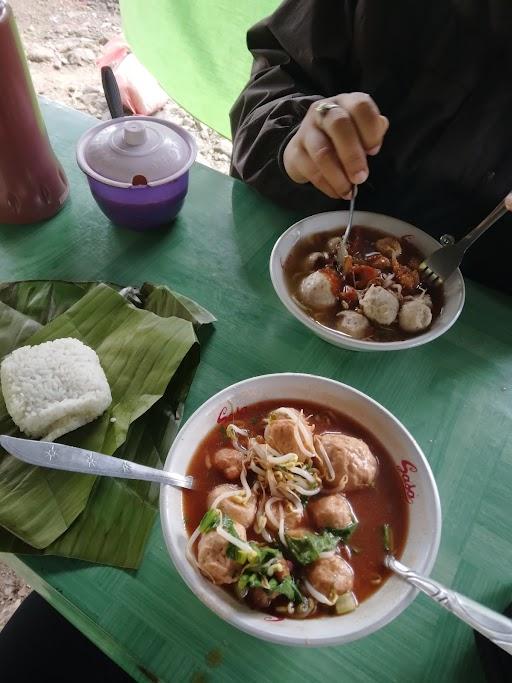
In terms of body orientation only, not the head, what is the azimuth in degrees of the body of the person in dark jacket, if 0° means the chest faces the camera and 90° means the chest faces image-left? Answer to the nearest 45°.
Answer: approximately 0°

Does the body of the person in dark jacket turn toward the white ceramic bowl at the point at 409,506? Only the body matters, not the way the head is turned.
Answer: yes

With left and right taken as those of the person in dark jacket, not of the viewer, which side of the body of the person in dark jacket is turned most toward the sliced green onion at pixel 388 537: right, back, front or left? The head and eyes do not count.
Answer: front

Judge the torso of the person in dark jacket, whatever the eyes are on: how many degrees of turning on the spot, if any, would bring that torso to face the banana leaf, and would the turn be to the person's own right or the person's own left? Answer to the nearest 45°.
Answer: approximately 45° to the person's own right
